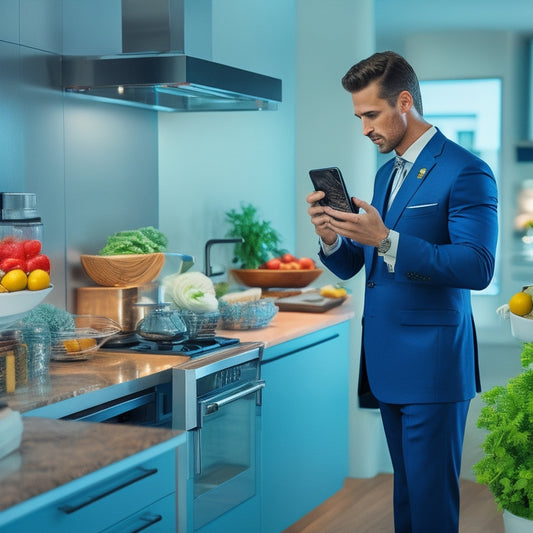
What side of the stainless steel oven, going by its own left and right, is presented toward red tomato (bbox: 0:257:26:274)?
right

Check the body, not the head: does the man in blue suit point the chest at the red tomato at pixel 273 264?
no

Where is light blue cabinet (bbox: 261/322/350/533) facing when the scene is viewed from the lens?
facing the viewer and to the right of the viewer

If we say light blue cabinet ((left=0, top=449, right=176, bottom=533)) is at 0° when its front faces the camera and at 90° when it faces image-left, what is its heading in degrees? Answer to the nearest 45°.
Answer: approximately 315°

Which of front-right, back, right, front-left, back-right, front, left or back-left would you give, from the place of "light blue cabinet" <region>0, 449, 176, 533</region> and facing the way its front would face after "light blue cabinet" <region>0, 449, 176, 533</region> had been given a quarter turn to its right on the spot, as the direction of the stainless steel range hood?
back-right

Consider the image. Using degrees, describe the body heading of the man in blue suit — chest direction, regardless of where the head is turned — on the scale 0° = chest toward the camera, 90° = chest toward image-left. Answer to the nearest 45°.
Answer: approximately 45°

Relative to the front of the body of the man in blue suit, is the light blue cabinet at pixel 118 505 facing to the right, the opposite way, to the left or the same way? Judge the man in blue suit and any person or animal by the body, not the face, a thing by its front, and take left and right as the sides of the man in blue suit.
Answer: to the left

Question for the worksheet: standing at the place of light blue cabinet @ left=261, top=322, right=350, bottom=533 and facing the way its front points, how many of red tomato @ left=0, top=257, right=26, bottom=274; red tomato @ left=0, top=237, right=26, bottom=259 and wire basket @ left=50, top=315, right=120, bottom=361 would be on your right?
3

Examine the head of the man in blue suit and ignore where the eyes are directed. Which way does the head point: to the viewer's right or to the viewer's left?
to the viewer's left

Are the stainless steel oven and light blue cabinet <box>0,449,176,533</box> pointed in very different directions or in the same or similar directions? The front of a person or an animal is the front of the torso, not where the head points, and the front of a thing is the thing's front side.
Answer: same or similar directions

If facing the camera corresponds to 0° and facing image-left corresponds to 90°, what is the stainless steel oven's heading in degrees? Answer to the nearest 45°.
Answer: approximately 315°

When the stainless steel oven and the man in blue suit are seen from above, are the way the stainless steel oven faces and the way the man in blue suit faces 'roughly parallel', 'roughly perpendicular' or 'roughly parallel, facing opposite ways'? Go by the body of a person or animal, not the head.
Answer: roughly perpendicular

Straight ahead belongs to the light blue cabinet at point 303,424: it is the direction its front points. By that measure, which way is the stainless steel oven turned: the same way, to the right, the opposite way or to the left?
the same way

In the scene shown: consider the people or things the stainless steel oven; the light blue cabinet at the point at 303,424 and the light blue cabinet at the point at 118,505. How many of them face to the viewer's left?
0

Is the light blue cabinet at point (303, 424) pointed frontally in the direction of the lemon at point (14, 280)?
no

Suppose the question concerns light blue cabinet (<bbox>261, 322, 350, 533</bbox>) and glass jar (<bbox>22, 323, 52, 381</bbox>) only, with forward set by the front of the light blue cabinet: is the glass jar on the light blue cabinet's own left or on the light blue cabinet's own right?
on the light blue cabinet's own right

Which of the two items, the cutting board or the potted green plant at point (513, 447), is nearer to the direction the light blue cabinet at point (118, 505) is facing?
the potted green plant
